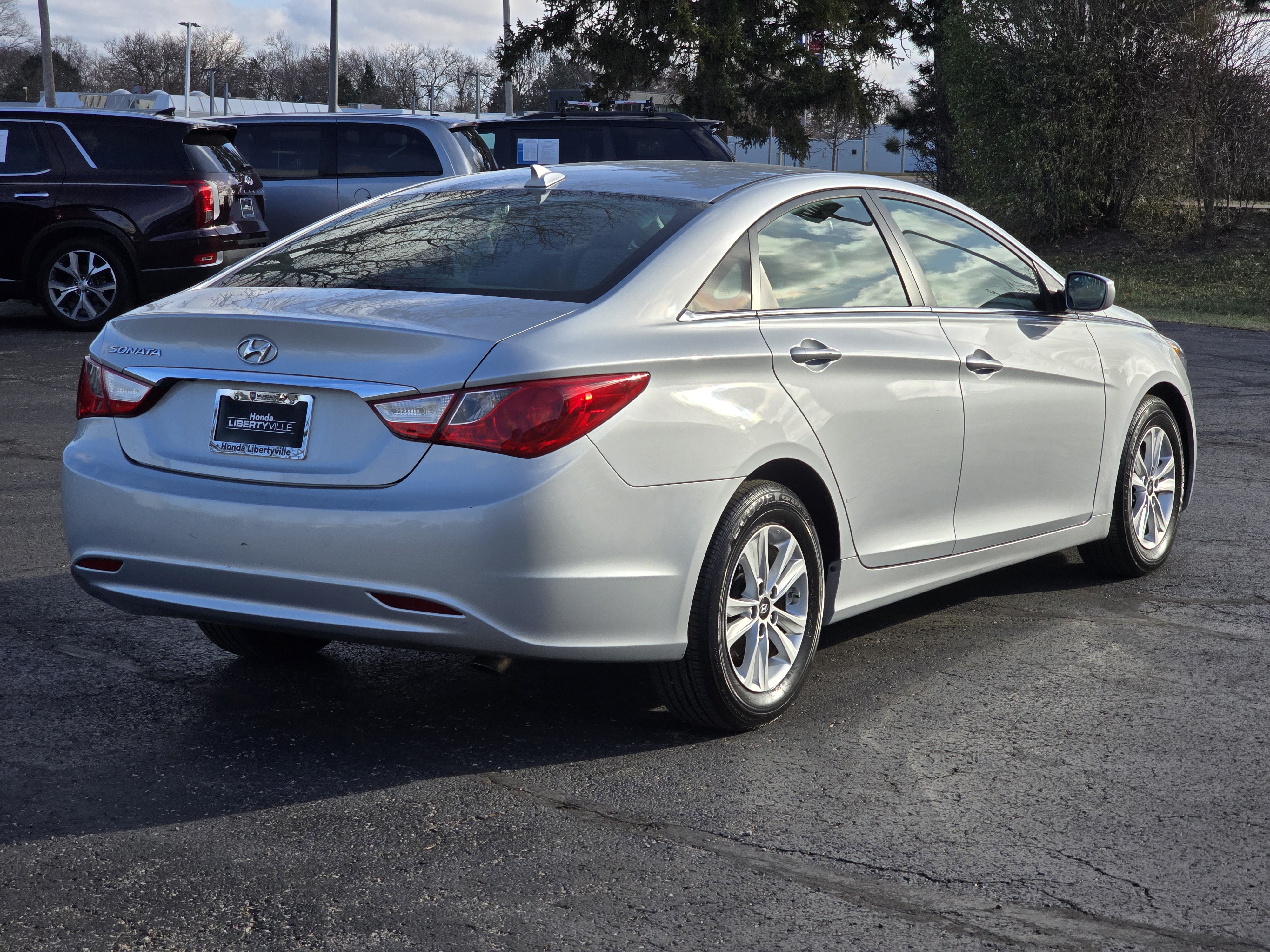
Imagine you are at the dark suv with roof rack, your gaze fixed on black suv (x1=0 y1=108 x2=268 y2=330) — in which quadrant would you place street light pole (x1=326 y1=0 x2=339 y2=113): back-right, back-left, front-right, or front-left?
back-right

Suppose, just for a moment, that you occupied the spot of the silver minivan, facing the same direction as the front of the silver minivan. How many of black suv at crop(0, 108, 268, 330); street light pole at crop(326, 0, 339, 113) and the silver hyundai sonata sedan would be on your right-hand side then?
1

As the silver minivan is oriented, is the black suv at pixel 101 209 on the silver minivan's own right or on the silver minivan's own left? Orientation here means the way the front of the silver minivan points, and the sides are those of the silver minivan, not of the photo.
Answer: on the silver minivan's own left

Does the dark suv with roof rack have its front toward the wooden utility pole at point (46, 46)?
no

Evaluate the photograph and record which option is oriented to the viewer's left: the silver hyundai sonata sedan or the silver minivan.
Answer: the silver minivan

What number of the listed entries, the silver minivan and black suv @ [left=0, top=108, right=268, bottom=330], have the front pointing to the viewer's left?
2

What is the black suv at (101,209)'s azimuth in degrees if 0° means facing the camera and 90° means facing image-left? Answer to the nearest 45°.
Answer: approximately 90°

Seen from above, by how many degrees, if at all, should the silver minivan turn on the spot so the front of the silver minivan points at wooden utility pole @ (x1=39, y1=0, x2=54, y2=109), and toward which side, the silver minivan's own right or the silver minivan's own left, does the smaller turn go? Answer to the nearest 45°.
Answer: approximately 90° to the silver minivan's own right

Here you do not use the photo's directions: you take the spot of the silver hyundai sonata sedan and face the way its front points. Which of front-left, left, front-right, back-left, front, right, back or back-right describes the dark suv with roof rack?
front-left

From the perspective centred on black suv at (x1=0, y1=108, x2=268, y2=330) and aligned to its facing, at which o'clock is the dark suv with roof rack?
The dark suv with roof rack is roughly at 5 o'clock from the black suv.

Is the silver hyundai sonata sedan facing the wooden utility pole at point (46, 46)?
no

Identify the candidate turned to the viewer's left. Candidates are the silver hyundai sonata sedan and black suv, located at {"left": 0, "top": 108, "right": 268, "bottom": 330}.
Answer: the black suv

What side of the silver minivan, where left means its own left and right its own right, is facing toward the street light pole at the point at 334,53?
right

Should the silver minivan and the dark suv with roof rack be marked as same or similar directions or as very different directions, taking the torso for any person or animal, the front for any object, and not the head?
same or similar directions

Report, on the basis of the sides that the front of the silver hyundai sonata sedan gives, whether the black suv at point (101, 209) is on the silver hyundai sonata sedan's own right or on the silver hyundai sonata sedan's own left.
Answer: on the silver hyundai sonata sedan's own left

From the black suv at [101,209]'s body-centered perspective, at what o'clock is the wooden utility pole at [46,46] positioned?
The wooden utility pole is roughly at 3 o'clock from the black suv.
